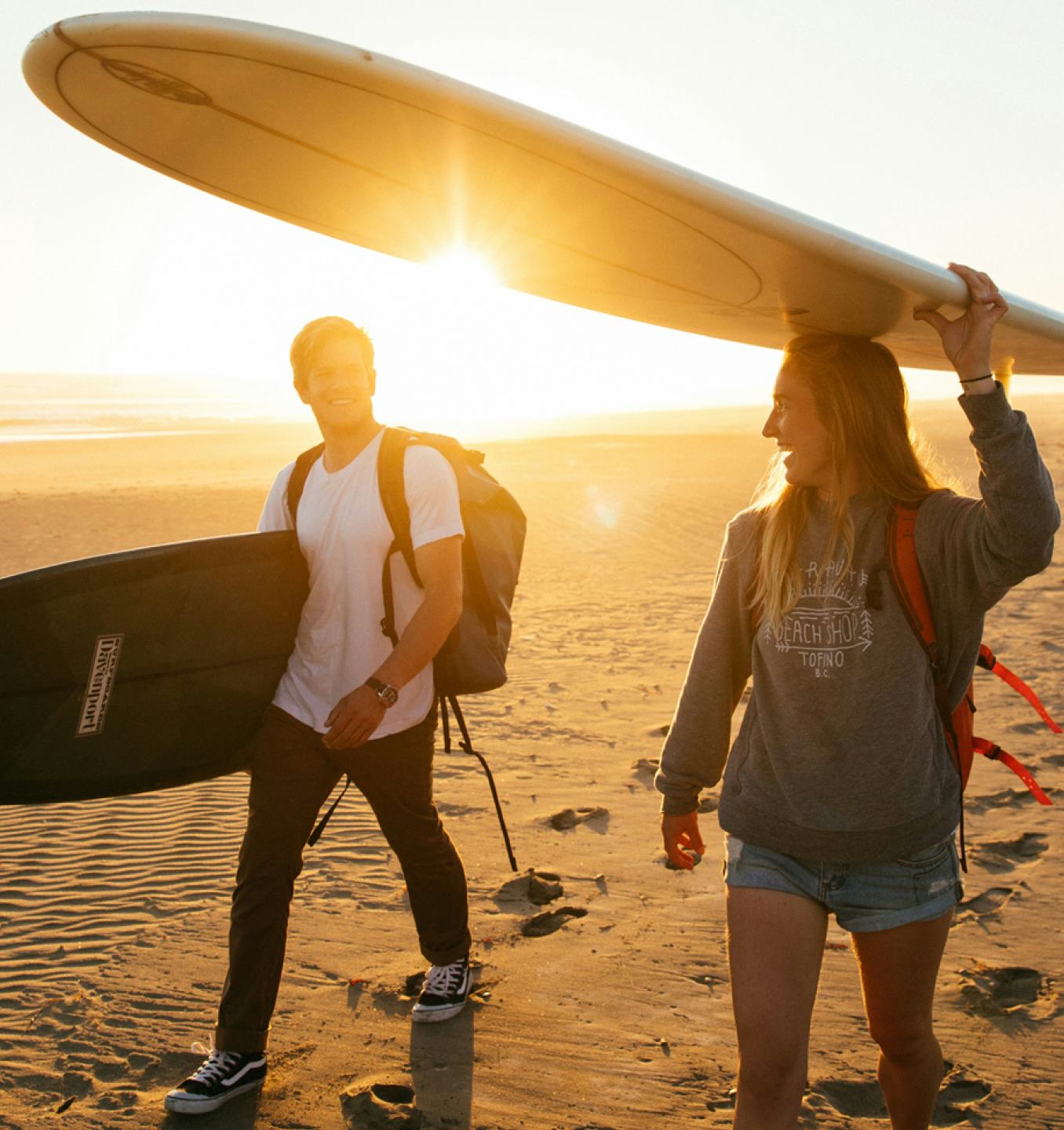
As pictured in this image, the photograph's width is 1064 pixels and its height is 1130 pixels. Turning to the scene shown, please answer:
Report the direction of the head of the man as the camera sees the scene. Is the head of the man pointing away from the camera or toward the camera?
toward the camera

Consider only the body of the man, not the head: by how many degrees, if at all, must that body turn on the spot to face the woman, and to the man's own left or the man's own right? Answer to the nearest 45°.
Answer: approximately 90° to the man's own left

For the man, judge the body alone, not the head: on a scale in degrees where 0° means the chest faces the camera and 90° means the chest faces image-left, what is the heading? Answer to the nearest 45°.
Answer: approximately 45°

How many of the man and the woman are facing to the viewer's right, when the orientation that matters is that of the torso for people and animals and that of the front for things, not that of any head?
0

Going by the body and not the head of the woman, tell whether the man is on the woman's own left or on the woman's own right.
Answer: on the woman's own right

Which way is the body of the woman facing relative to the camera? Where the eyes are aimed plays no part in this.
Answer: toward the camera

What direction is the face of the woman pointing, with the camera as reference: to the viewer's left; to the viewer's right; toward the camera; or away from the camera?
to the viewer's left
